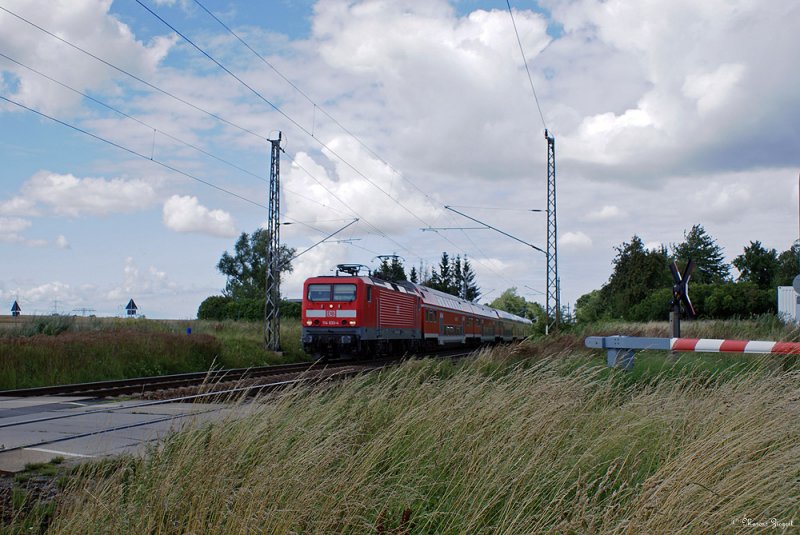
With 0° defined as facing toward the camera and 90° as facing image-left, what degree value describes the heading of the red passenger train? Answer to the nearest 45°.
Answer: approximately 45°

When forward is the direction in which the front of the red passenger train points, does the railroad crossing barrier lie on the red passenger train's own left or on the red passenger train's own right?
on the red passenger train's own left
